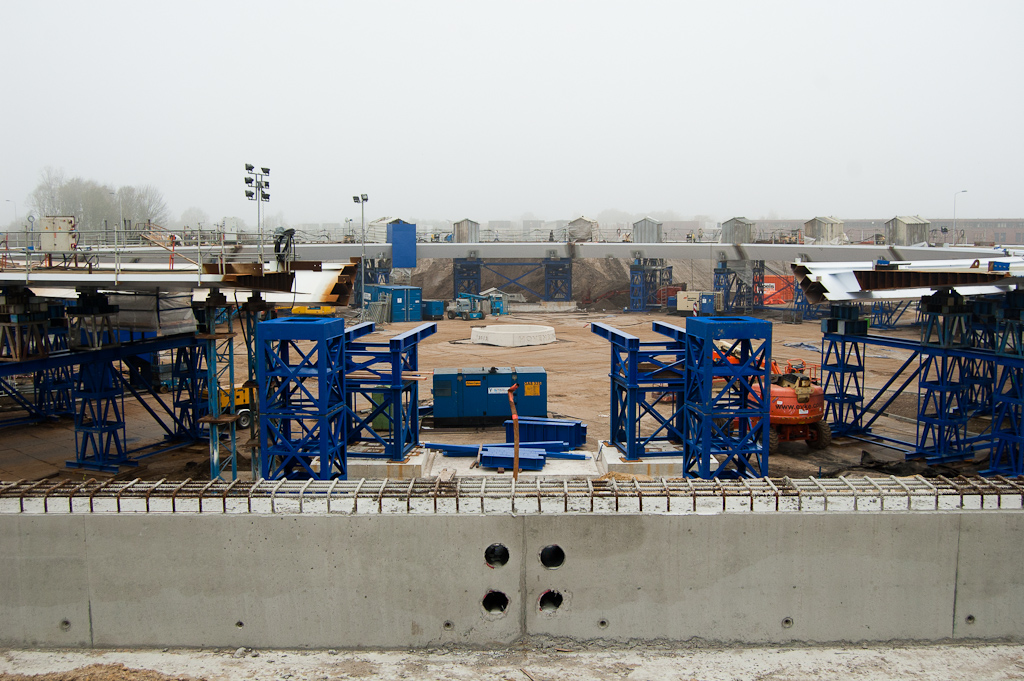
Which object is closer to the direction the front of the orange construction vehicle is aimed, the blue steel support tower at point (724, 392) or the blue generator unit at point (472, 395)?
the blue generator unit

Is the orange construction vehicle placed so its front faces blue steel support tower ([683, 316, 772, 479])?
no

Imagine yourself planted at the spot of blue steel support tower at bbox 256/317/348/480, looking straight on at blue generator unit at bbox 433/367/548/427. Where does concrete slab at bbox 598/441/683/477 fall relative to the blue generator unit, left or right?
right

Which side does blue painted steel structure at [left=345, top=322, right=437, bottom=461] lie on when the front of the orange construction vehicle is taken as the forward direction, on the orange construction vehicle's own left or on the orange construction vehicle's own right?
on the orange construction vehicle's own left

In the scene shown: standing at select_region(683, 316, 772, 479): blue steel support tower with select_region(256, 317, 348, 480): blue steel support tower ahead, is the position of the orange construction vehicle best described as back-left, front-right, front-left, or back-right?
back-right

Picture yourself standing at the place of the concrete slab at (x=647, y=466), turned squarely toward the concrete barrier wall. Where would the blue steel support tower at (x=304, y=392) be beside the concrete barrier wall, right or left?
right

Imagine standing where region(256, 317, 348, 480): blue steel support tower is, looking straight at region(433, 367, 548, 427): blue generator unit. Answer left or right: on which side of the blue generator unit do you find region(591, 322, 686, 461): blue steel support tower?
right
